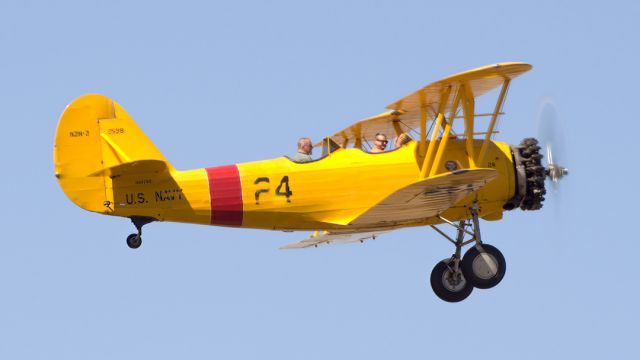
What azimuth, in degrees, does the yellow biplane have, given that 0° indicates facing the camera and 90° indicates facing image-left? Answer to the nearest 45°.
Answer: approximately 270°
